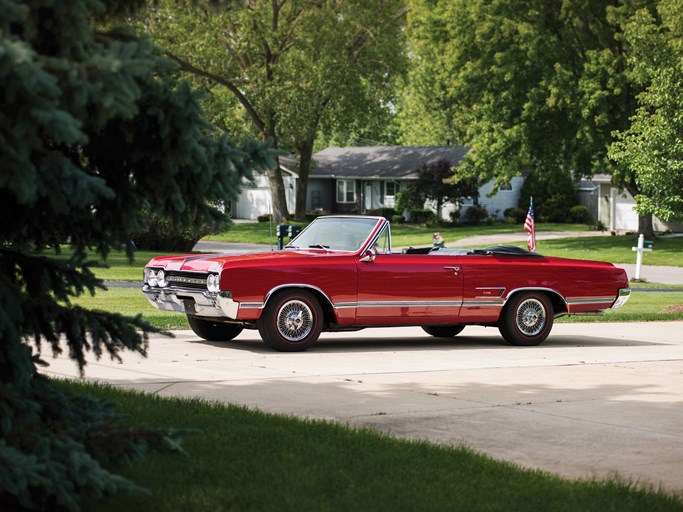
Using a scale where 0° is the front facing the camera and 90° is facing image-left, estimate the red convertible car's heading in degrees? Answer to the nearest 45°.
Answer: approximately 45°

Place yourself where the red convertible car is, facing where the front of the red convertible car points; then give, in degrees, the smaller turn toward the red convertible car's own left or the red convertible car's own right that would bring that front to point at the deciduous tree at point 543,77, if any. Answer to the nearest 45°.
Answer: approximately 135° to the red convertible car's own right

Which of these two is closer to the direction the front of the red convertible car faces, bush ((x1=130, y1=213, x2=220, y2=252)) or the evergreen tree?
the evergreen tree

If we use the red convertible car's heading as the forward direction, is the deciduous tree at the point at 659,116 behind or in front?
behind

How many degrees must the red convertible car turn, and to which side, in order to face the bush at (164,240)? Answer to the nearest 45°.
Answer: approximately 135° to its right

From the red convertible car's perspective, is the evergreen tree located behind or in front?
in front
